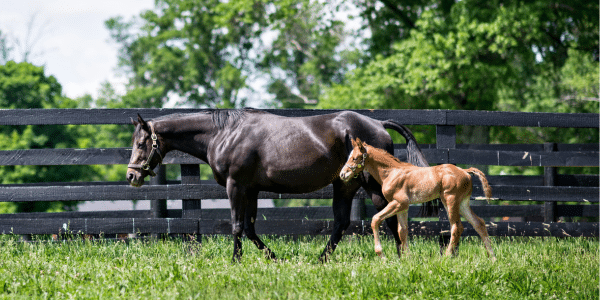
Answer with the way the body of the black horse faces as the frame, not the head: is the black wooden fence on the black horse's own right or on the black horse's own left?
on the black horse's own right

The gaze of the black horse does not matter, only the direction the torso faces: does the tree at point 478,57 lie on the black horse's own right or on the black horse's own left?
on the black horse's own right

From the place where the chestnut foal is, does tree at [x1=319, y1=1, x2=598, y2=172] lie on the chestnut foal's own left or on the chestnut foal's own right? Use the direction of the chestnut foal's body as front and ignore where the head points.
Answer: on the chestnut foal's own right

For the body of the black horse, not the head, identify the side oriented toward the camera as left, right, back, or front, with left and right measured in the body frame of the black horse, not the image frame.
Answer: left

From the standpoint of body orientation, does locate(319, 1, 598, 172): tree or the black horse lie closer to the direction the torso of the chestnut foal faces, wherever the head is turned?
the black horse

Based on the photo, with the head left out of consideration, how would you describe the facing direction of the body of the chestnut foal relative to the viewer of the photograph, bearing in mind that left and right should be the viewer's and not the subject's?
facing to the left of the viewer

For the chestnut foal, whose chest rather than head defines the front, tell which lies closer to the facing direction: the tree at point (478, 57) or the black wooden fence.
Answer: the black wooden fence

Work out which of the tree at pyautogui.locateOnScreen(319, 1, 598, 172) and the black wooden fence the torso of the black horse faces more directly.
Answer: the black wooden fence

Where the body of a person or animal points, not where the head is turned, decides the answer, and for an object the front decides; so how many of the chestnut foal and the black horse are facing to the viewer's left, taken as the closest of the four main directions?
2
